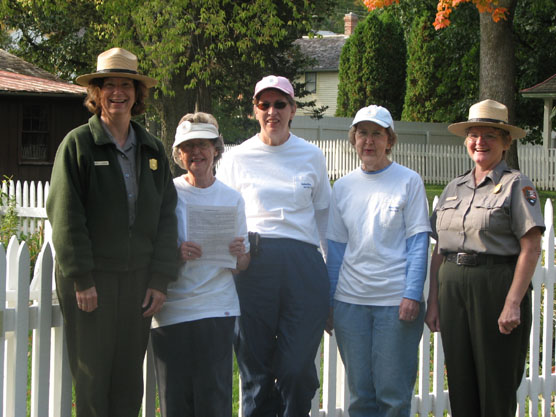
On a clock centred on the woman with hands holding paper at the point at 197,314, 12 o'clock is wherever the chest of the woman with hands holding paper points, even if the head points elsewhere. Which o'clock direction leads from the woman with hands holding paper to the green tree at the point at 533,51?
The green tree is roughly at 7 o'clock from the woman with hands holding paper.

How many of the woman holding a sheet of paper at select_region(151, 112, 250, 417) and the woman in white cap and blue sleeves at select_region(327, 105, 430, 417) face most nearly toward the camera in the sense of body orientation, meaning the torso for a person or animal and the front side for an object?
2

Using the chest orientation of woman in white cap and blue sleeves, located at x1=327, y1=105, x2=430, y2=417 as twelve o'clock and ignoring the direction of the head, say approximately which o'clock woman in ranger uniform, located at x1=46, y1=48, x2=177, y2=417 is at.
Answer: The woman in ranger uniform is roughly at 2 o'clock from the woman in white cap and blue sleeves.

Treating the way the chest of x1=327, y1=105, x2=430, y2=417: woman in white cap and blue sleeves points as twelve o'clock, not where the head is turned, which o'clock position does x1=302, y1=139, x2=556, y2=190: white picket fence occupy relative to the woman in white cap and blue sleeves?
The white picket fence is roughly at 6 o'clock from the woman in white cap and blue sleeves.

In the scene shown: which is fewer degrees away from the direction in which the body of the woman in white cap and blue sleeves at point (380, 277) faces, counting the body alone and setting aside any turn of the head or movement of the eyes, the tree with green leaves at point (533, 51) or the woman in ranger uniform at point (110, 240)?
the woman in ranger uniform

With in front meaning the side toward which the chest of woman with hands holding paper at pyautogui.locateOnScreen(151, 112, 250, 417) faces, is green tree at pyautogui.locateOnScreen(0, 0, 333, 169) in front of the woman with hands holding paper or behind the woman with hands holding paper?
behind
